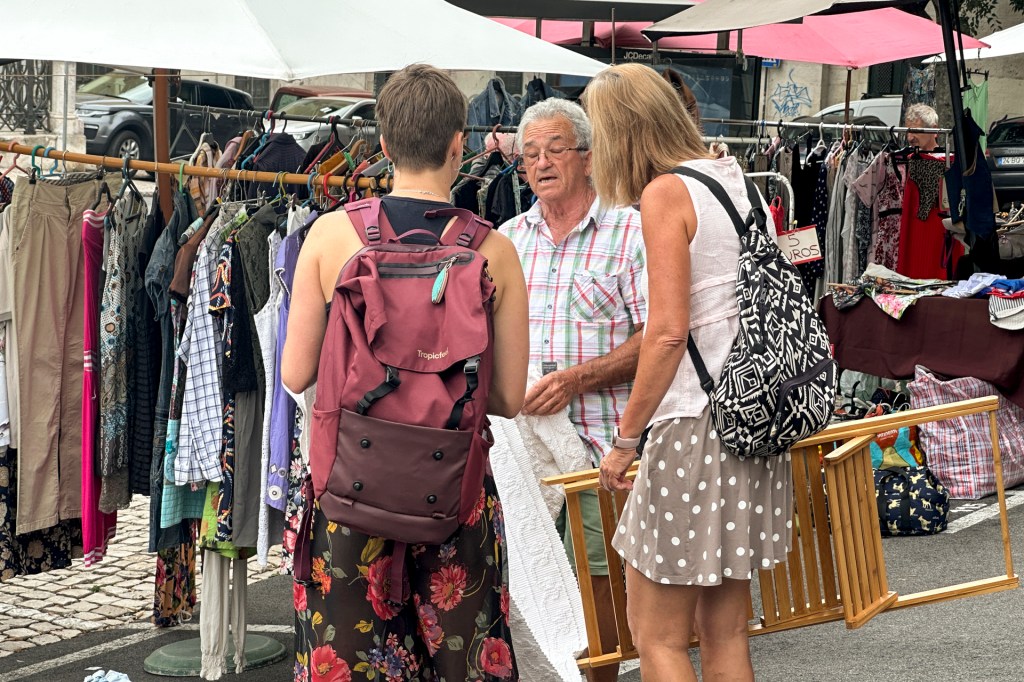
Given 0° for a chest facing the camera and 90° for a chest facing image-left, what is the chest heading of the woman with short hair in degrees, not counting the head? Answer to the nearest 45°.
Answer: approximately 180°

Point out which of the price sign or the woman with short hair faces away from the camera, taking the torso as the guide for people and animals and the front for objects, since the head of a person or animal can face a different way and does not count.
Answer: the woman with short hair

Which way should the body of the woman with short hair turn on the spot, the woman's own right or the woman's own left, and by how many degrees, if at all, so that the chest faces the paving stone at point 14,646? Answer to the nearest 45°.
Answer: approximately 45° to the woman's own left

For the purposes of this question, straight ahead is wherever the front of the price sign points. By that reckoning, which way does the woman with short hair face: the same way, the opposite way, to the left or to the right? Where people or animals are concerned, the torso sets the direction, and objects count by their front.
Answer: the opposite way

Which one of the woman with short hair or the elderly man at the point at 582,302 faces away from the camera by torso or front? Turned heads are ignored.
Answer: the woman with short hair

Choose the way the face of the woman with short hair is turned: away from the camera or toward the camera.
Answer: away from the camera

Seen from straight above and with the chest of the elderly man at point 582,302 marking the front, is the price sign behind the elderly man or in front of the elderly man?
behind

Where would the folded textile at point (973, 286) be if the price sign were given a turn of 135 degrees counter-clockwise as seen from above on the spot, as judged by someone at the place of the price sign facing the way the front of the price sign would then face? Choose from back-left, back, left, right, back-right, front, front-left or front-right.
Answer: front

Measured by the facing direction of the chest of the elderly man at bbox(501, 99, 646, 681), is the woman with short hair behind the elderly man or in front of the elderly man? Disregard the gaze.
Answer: in front

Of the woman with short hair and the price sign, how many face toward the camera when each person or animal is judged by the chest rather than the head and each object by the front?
1

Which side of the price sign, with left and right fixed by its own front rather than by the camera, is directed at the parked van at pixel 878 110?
back

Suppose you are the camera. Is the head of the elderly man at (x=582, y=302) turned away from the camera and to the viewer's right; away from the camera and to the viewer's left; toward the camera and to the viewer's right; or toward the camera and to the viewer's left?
toward the camera and to the viewer's left

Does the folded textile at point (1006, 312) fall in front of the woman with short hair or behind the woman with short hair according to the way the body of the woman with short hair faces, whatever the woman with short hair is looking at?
in front

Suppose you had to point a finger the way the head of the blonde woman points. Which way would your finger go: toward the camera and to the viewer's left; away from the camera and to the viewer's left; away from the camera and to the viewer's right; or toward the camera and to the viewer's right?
away from the camera and to the viewer's left

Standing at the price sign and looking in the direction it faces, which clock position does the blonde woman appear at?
The blonde woman is roughly at 12 o'clock from the price sign.

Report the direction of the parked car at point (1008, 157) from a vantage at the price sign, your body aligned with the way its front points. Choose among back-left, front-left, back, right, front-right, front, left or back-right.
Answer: back
